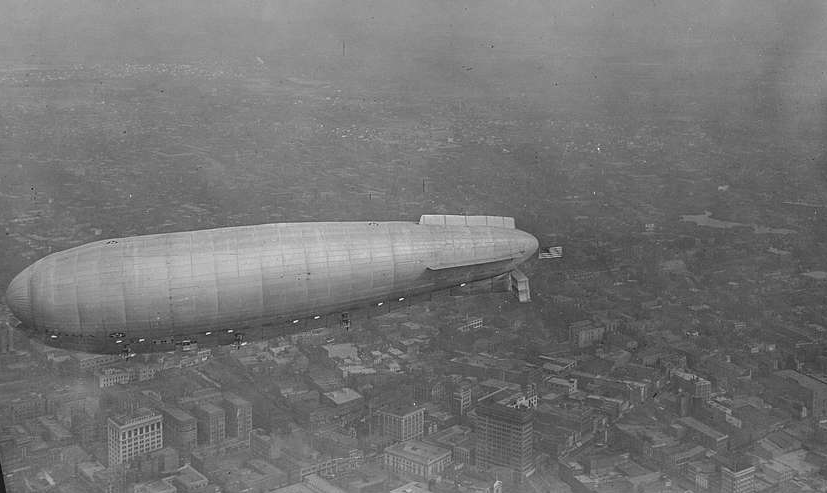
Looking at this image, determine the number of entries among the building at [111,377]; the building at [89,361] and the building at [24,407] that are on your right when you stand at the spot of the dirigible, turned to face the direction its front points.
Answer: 3

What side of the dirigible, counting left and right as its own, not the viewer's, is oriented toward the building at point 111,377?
right
